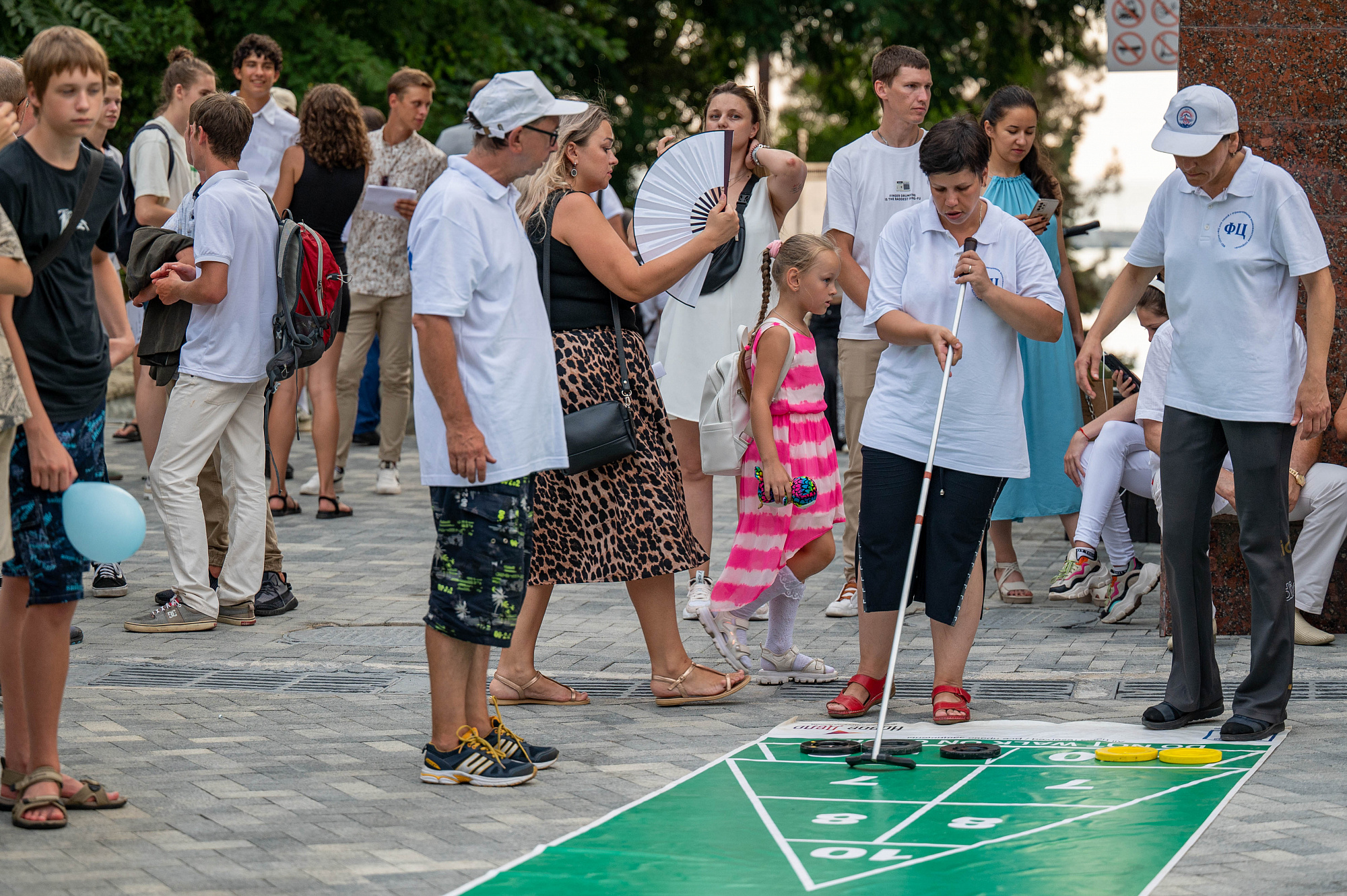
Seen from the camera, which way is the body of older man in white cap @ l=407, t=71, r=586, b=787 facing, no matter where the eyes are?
to the viewer's right

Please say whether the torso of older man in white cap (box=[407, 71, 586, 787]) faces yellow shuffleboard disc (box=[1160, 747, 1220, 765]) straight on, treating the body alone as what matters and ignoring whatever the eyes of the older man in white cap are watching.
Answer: yes

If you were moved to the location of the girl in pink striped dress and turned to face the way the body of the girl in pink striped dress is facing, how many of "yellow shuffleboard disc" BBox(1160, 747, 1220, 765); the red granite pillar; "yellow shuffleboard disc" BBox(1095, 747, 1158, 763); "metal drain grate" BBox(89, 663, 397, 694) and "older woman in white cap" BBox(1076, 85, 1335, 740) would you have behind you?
1

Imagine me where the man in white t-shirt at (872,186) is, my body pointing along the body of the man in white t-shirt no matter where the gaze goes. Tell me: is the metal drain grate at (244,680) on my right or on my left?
on my right

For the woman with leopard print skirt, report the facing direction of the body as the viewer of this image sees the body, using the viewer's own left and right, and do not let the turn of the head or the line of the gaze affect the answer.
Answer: facing to the right of the viewer

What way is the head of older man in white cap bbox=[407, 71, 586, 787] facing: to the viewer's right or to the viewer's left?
to the viewer's right

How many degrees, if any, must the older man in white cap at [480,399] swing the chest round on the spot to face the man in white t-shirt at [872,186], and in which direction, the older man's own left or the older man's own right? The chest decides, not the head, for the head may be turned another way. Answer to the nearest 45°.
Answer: approximately 45° to the older man's own left

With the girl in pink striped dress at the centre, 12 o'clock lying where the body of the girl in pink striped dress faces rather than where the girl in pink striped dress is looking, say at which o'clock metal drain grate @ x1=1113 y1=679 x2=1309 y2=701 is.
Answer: The metal drain grate is roughly at 12 o'clock from the girl in pink striped dress.

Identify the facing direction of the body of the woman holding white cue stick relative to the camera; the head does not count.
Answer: toward the camera

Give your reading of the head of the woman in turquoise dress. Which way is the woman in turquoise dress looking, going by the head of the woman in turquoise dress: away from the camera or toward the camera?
toward the camera

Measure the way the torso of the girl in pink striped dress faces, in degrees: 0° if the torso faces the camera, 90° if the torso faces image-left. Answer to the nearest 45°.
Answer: approximately 270°

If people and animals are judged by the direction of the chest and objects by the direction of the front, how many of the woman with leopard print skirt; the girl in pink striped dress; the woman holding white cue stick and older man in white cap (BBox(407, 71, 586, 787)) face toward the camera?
1

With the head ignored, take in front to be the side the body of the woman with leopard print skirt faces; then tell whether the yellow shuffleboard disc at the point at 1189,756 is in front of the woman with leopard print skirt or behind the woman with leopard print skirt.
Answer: in front

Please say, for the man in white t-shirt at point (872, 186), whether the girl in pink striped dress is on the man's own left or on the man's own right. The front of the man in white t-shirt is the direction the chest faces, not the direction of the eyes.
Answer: on the man's own right

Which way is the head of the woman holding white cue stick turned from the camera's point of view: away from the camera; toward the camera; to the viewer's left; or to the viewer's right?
toward the camera

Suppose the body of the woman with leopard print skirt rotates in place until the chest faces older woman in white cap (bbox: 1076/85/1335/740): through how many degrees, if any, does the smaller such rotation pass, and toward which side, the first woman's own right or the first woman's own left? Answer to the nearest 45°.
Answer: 0° — they already face them
